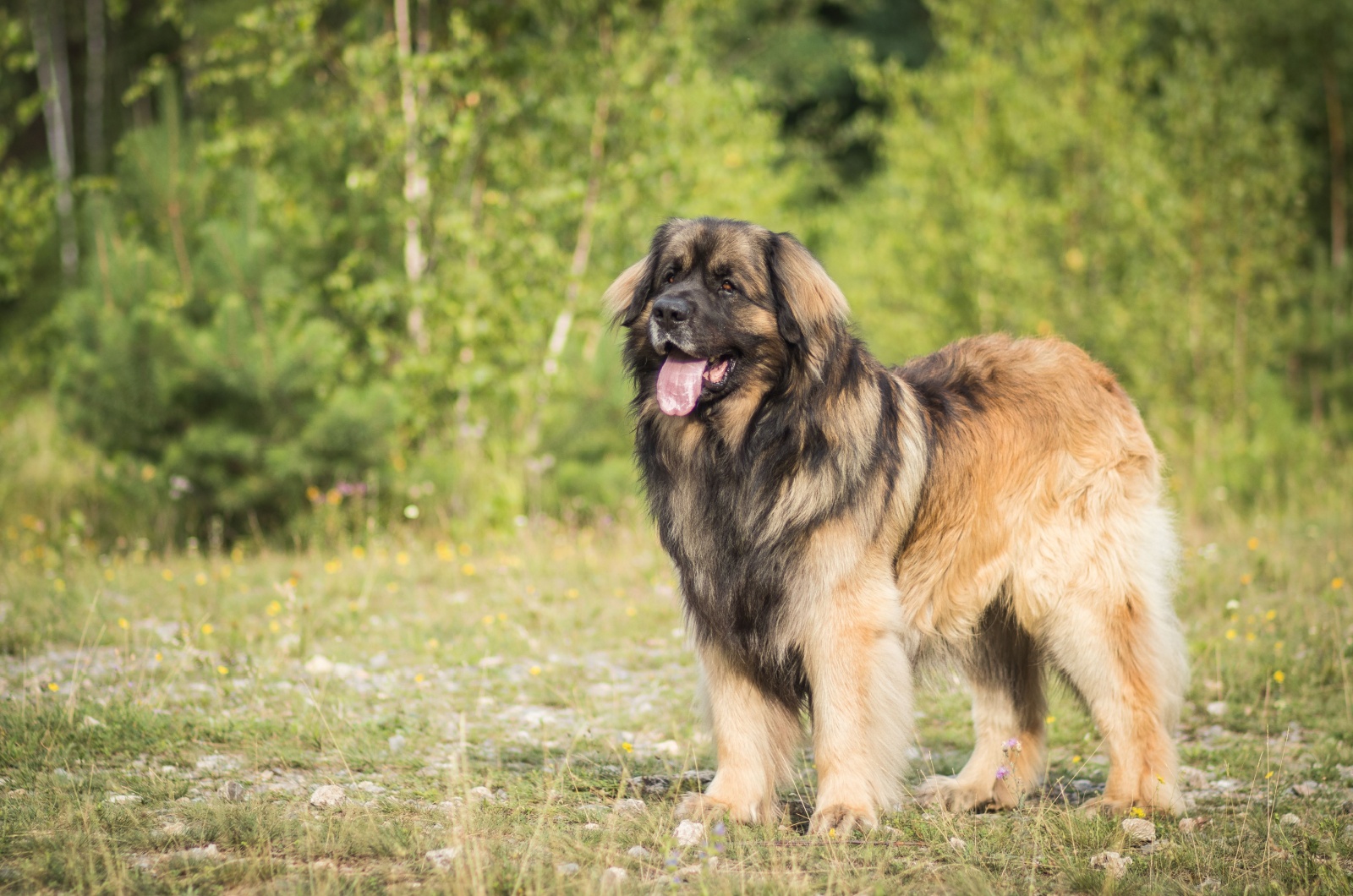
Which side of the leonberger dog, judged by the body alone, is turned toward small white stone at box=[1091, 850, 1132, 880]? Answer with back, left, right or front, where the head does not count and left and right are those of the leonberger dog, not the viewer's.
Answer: left

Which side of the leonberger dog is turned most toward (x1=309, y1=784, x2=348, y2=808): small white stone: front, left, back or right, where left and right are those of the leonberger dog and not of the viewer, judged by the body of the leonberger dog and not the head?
front

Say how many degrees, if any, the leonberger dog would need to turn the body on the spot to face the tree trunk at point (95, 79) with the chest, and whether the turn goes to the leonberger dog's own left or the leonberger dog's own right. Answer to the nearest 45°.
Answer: approximately 90° to the leonberger dog's own right

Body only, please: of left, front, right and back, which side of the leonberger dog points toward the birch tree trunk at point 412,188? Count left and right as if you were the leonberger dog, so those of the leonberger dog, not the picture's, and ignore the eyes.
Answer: right

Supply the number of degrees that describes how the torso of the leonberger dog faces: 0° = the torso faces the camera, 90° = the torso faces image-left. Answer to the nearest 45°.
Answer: approximately 45°

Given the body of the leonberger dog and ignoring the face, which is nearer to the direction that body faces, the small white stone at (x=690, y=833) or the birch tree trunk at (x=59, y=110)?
the small white stone

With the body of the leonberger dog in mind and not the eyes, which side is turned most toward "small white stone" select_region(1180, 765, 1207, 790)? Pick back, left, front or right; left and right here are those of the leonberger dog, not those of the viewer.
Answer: back

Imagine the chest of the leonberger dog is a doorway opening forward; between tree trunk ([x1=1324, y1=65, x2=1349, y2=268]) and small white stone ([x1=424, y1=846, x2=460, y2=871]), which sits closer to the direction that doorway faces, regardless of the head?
the small white stone

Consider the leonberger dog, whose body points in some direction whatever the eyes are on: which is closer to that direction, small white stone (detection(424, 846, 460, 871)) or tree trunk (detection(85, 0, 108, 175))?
the small white stone

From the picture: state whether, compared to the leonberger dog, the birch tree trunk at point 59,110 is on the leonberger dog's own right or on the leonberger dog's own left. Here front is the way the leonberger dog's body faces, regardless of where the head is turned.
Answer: on the leonberger dog's own right

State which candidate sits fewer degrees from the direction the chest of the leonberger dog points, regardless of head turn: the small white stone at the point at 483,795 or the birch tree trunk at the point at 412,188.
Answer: the small white stone
